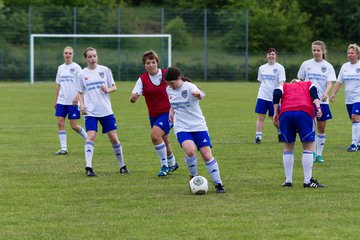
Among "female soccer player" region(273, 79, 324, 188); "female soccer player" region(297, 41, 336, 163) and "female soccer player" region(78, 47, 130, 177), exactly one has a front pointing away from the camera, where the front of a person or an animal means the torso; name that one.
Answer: "female soccer player" region(273, 79, 324, 188)

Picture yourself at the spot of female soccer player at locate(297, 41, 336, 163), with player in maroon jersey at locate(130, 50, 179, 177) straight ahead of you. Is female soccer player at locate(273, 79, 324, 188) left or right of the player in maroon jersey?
left

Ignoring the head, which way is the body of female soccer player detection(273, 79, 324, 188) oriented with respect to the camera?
away from the camera

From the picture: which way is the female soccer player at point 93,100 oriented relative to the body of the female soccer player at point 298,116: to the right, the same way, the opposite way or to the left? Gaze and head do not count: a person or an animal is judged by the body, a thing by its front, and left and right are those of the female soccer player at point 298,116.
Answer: the opposite way

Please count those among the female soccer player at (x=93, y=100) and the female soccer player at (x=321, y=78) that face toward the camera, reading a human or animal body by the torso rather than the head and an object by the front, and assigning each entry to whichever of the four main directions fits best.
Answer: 2

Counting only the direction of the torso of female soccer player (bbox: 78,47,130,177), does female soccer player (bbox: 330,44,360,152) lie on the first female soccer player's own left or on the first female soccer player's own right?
on the first female soccer player's own left

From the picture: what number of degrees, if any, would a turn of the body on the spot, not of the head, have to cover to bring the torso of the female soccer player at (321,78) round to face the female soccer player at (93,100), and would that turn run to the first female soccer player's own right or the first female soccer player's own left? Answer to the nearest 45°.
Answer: approximately 45° to the first female soccer player's own right

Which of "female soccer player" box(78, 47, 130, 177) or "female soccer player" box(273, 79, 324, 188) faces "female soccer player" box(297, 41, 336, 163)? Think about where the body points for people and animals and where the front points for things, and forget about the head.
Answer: "female soccer player" box(273, 79, 324, 188)
